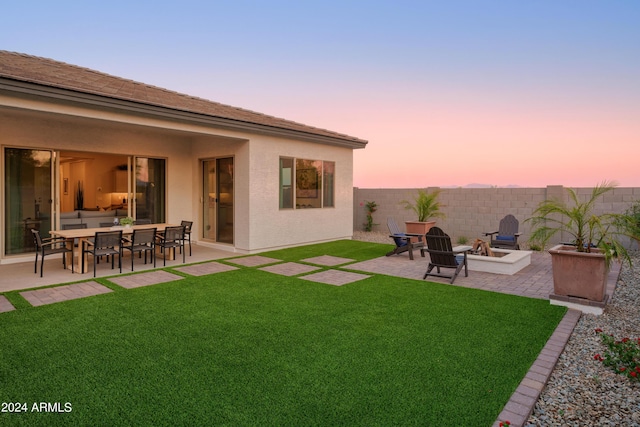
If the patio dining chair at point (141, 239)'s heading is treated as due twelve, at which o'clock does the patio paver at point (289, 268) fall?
The patio paver is roughly at 5 o'clock from the patio dining chair.

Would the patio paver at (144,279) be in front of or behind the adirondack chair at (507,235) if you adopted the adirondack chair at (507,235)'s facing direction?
in front

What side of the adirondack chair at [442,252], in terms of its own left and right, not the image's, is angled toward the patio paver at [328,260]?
left

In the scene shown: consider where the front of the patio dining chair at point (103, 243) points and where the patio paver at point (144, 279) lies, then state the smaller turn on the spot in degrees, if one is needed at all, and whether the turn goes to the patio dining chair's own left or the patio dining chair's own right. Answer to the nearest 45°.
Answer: approximately 180°

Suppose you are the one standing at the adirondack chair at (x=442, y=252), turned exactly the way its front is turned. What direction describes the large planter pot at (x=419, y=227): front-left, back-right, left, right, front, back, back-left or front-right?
front-left

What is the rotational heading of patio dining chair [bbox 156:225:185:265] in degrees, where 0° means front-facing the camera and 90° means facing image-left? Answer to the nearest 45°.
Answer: approximately 135°

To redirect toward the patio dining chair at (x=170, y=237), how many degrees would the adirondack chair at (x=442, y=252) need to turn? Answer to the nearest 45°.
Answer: approximately 135° to its left

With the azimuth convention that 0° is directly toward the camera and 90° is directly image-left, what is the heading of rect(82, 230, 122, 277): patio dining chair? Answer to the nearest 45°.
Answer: approximately 135°
